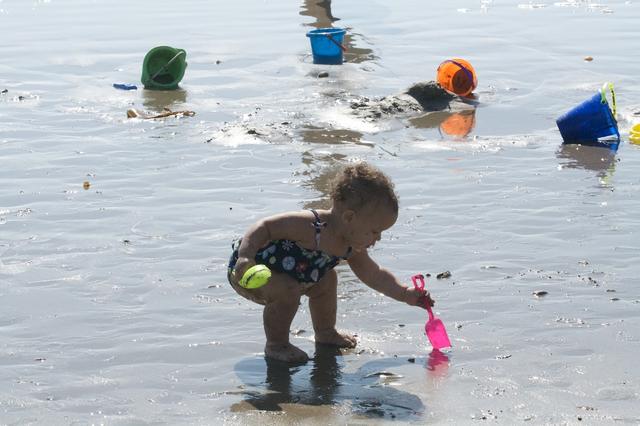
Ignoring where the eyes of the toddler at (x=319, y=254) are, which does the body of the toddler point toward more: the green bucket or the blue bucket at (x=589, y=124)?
the blue bucket

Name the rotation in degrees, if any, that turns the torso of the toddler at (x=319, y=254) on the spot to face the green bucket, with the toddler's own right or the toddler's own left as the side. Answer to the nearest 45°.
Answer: approximately 90° to the toddler's own left

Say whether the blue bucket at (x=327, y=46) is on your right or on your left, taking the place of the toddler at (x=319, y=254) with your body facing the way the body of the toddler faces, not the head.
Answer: on your left

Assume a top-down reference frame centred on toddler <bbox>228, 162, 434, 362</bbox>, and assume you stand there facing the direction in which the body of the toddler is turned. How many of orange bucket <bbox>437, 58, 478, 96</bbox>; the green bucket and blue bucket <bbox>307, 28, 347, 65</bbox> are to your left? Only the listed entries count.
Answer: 3

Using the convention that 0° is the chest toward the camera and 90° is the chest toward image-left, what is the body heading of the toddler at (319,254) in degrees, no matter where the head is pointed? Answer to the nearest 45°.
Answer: approximately 270°

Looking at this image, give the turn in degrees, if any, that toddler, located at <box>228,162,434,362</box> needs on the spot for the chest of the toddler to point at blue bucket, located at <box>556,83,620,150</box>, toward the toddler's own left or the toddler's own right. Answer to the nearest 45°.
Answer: approximately 45° to the toddler's own left
